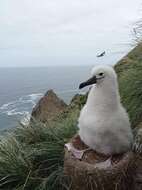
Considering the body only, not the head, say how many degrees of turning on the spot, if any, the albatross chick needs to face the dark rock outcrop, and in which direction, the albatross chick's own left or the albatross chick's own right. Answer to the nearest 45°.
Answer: approximately 135° to the albatross chick's own right

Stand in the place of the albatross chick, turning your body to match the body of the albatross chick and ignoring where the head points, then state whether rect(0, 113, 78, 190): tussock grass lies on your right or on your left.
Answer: on your right

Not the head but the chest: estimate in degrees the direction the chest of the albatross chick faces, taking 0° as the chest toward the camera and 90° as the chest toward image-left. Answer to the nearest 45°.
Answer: approximately 45°
